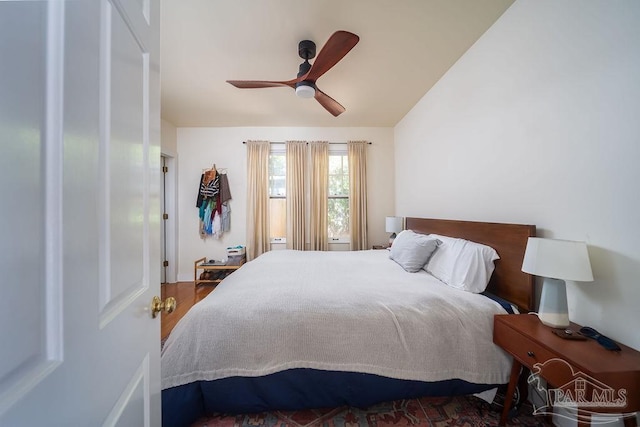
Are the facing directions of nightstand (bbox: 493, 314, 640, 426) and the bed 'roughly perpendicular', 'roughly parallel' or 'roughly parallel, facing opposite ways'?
roughly parallel

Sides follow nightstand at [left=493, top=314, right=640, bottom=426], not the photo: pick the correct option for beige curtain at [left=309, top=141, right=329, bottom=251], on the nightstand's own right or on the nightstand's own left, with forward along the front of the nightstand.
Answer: on the nightstand's own right

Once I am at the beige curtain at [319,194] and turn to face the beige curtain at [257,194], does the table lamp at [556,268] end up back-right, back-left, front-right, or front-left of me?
back-left

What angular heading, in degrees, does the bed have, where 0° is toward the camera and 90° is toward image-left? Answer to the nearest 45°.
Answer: approximately 90°

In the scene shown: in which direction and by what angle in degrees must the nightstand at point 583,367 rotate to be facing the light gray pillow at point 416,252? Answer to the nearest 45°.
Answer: approximately 90° to its right

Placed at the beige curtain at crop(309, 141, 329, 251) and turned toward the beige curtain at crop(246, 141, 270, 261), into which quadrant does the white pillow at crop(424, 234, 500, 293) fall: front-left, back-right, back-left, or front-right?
back-left

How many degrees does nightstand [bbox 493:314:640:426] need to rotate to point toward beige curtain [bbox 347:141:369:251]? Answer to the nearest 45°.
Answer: approximately 90° to its right

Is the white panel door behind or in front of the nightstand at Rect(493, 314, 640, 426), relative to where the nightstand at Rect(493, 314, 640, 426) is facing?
in front

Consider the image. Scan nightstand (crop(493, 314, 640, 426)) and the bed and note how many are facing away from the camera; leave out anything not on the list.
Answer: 0
